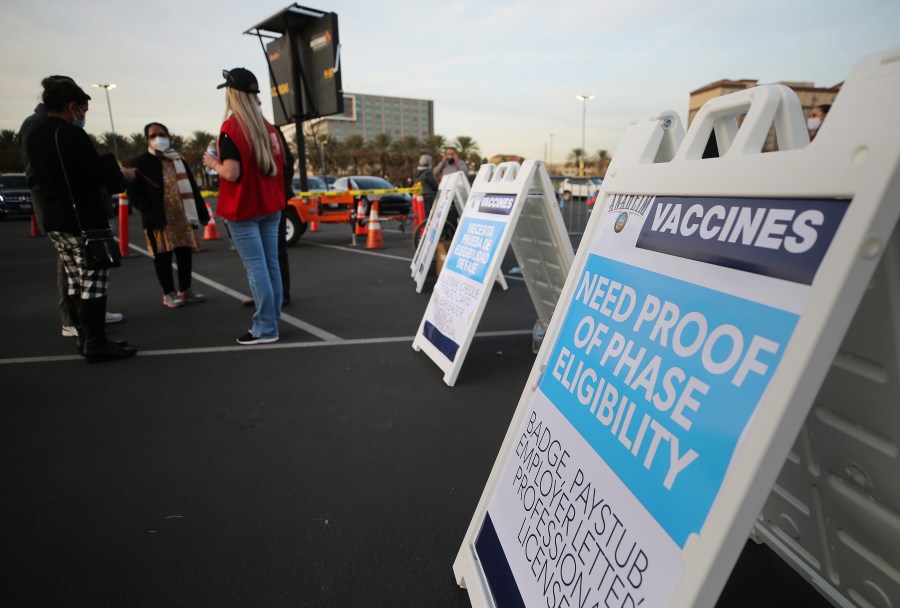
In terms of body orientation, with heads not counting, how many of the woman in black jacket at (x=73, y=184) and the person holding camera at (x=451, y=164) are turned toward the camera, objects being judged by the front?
1

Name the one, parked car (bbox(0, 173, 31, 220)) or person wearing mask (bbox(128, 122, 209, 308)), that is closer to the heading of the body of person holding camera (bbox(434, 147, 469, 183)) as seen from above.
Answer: the person wearing mask

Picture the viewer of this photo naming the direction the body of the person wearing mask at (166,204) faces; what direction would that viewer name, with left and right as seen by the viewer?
facing the viewer and to the right of the viewer

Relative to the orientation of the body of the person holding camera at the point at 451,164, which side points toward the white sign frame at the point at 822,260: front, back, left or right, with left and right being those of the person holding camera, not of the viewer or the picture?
front

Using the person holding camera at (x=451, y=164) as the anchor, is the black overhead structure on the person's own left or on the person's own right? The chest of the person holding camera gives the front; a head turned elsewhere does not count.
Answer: on the person's own right

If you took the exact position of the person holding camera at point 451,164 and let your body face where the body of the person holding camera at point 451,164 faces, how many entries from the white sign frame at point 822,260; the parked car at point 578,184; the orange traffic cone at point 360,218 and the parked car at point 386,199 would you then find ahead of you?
1

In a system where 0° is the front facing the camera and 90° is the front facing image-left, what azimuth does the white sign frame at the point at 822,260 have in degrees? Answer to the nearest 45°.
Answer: approximately 45°

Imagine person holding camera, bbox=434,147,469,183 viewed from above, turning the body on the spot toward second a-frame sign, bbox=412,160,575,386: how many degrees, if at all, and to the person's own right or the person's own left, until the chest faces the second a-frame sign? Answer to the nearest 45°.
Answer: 0° — they already face it

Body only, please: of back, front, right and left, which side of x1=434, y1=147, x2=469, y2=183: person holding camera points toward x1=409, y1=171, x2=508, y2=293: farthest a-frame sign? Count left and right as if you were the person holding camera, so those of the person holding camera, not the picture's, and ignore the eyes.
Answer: front

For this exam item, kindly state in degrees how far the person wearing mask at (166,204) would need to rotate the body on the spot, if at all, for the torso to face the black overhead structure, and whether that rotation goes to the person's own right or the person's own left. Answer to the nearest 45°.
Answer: approximately 90° to the person's own left

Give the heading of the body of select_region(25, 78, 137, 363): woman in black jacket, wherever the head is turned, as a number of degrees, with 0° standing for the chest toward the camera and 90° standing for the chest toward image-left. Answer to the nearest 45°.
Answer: approximately 270°
